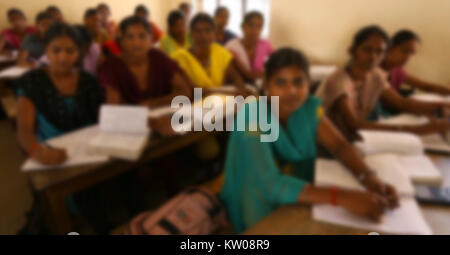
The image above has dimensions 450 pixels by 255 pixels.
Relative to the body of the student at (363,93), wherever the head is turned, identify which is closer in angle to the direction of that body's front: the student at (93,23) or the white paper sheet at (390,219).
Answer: the white paper sheet

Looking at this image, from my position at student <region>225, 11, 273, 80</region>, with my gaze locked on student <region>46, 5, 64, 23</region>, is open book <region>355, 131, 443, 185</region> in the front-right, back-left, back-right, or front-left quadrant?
back-left

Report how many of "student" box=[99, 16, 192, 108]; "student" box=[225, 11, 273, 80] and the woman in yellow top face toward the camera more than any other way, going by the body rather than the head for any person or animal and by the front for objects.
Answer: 3

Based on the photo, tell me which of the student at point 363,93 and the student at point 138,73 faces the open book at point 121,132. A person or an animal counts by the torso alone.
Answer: the student at point 138,73

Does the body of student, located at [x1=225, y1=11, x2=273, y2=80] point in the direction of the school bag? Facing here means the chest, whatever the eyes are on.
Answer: yes

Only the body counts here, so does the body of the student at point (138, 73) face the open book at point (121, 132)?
yes

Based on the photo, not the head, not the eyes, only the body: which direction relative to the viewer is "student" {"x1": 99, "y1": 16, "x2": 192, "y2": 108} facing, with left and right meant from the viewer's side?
facing the viewer

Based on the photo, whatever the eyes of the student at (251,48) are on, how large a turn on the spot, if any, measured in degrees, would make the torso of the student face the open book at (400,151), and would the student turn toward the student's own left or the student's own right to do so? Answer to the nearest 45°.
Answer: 0° — they already face it

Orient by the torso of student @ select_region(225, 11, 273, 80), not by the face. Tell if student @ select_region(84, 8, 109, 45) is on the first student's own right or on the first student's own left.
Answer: on the first student's own right

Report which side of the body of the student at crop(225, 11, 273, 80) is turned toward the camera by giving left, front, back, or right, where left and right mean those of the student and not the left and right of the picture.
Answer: front

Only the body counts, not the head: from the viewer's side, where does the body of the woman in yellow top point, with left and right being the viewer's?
facing the viewer

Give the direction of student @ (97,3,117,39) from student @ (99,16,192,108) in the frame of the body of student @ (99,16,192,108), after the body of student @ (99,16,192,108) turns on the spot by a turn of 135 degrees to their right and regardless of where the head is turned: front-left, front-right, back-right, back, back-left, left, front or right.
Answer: front-right
